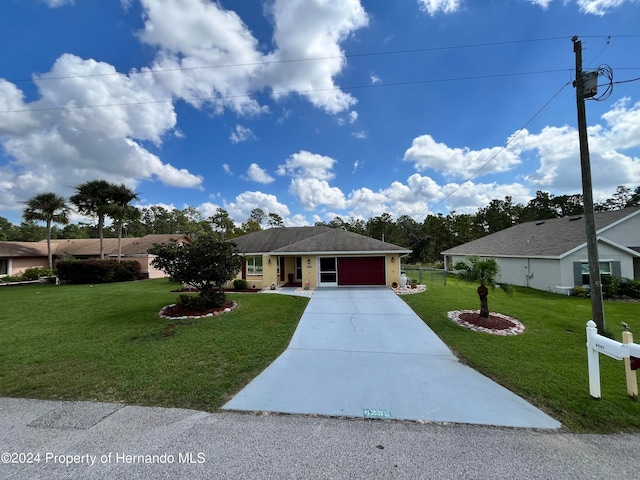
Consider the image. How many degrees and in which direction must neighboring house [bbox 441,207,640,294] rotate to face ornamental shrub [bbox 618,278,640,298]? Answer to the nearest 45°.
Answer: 0° — it already faces it

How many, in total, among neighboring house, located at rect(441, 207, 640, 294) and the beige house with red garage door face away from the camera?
0

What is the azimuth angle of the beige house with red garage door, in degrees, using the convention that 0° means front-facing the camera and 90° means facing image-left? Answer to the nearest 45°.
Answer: approximately 0°

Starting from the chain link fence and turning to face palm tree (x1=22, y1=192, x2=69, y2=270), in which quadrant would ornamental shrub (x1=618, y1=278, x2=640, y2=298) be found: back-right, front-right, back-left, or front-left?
back-left

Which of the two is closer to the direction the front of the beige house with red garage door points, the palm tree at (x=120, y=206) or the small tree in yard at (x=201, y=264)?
the small tree in yard

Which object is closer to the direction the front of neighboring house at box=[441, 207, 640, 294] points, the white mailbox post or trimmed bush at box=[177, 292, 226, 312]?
the white mailbox post

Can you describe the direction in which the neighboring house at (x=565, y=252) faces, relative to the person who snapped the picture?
facing the viewer and to the right of the viewer

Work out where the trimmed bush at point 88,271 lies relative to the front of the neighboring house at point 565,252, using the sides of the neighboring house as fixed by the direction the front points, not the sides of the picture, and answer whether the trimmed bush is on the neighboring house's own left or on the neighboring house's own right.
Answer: on the neighboring house's own right

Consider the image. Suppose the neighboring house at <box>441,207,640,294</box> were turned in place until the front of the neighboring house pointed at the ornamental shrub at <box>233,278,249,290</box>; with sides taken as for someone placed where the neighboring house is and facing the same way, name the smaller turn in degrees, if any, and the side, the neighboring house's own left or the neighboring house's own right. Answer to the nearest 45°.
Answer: approximately 90° to the neighboring house's own right
